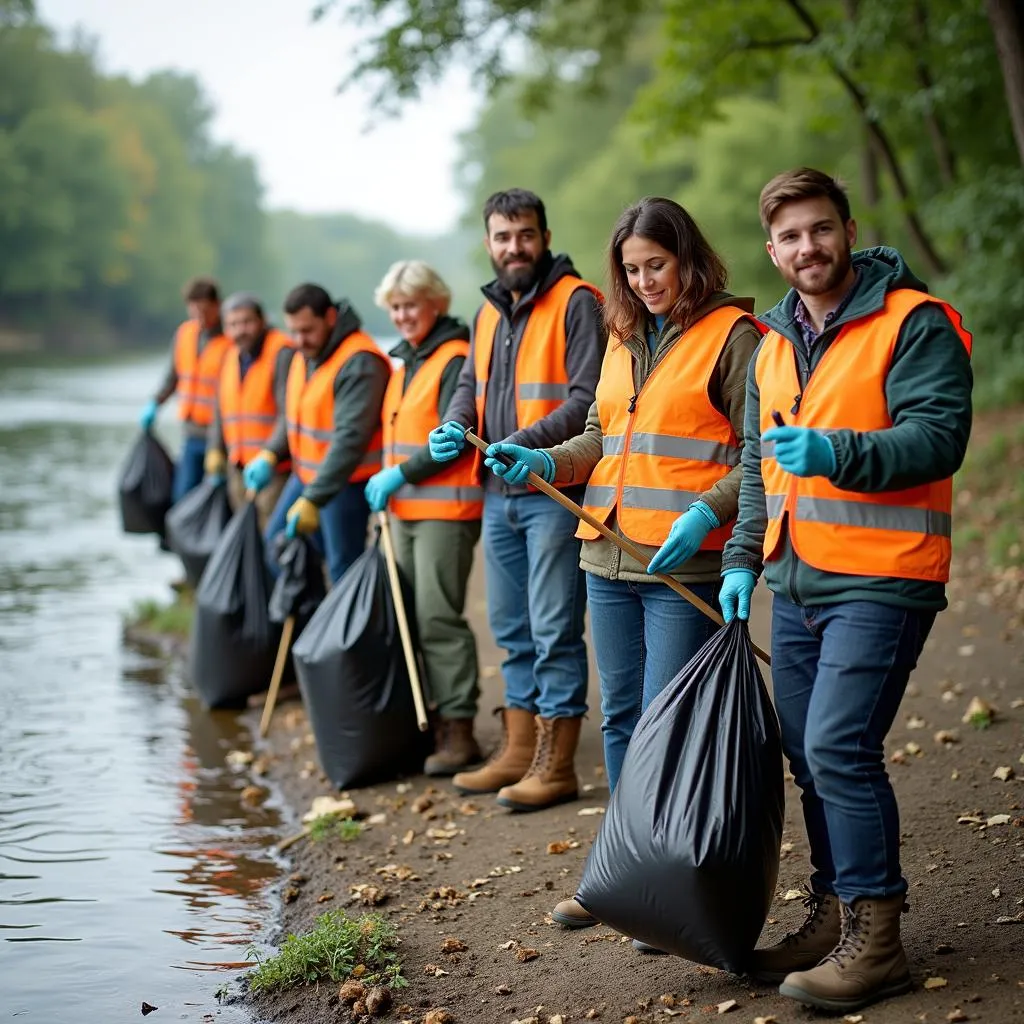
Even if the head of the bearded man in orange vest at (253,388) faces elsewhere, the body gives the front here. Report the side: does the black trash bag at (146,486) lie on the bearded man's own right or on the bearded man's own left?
on the bearded man's own right

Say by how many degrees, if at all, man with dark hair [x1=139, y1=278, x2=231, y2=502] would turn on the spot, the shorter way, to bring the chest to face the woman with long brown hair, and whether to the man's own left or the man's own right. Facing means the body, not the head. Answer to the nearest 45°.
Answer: approximately 45° to the man's own left

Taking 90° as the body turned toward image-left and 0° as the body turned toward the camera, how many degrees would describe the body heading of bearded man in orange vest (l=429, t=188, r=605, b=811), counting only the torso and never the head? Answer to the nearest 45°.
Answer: approximately 45°

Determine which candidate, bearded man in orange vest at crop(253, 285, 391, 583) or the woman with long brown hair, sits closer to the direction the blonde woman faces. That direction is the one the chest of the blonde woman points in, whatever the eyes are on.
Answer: the woman with long brown hair

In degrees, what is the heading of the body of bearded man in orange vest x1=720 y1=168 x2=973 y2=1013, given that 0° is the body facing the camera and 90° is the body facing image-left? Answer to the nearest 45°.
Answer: approximately 45°

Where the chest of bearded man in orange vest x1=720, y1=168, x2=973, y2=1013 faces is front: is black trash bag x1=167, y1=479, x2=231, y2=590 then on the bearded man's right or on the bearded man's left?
on the bearded man's right

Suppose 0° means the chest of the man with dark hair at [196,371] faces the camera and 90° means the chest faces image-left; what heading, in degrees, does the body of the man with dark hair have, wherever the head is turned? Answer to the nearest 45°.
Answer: approximately 45°

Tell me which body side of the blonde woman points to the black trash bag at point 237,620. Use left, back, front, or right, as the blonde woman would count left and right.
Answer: right

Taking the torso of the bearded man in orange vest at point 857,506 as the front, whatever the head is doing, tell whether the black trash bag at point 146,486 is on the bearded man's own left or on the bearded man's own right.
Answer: on the bearded man's own right
